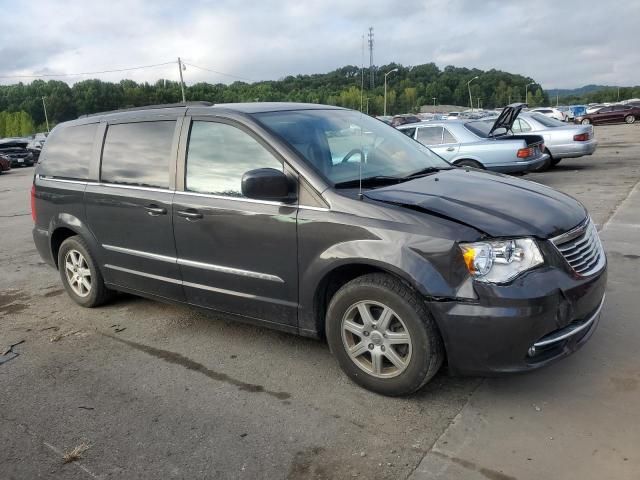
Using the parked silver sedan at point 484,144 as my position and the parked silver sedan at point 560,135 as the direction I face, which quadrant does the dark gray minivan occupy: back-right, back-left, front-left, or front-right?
back-right

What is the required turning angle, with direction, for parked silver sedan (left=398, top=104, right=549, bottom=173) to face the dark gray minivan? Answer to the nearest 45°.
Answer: approximately 135° to its left

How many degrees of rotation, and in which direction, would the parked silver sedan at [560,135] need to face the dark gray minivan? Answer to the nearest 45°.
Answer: approximately 135° to its left

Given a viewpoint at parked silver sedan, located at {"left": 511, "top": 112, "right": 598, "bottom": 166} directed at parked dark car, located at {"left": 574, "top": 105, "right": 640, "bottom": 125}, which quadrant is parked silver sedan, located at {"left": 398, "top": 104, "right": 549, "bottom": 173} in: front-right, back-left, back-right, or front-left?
back-left

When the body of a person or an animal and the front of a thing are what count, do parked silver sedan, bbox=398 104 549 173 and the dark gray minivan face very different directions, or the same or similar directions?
very different directions

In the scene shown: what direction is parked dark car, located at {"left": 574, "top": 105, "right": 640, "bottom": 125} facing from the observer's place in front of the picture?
facing to the left of the viewer

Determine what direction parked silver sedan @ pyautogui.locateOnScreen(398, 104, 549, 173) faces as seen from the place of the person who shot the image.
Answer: facing away from the viewer and to the left of the viewer

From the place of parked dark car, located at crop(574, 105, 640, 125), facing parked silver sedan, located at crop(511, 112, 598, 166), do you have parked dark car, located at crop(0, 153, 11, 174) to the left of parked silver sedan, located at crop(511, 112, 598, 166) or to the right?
right

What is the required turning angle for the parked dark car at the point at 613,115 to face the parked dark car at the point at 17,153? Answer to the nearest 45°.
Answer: approximately 45° to its left

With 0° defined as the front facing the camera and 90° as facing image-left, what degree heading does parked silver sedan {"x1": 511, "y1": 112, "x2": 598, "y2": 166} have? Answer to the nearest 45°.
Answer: approximately 135°
